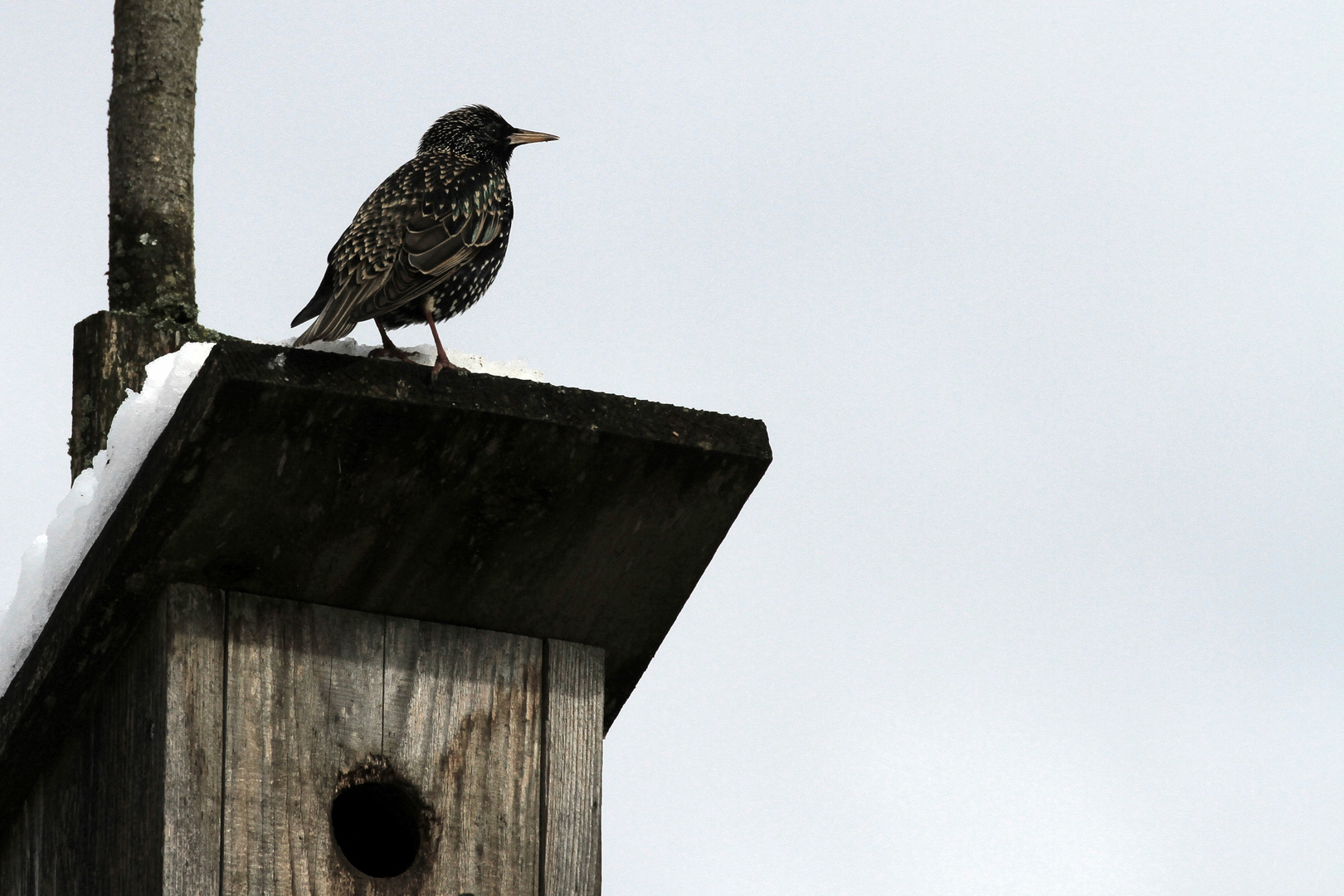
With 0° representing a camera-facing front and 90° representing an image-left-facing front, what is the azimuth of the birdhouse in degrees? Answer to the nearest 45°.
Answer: approximately 315°
